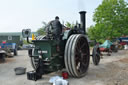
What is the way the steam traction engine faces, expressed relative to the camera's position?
facing away from the viewer and to the right of the viewer
